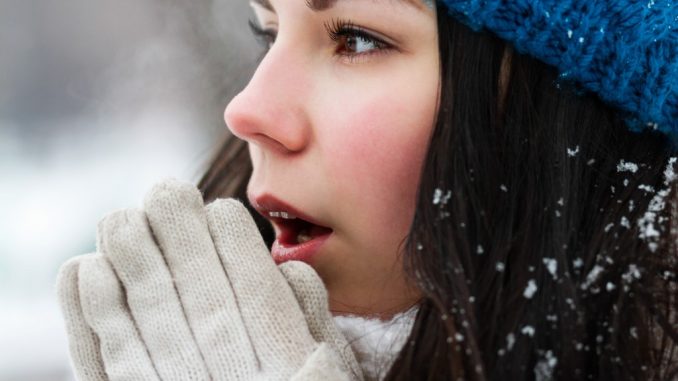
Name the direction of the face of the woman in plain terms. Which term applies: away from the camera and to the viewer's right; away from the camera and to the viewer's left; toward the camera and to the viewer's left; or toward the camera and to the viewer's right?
toward the camera and to the viewer's left

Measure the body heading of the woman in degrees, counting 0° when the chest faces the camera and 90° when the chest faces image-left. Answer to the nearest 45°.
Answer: approximately 45°
